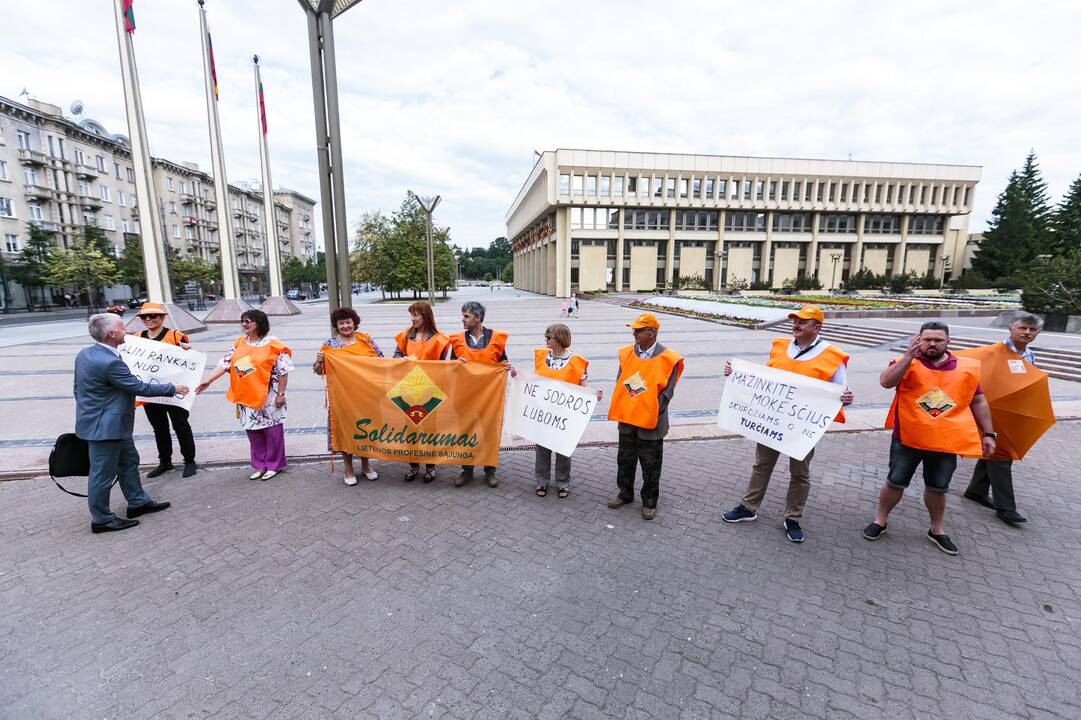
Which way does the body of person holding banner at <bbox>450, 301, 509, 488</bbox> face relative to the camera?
toward the camera

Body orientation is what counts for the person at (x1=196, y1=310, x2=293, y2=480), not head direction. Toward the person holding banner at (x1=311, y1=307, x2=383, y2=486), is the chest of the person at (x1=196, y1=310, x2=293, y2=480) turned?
no

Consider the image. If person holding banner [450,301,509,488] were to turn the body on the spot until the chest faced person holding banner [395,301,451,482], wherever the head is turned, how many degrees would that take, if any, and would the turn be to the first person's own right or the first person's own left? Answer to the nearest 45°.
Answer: approximately 90° to the first person's own right

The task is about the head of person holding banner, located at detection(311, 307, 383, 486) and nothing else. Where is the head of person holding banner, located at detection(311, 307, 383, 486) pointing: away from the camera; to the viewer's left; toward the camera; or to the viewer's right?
toward the camera

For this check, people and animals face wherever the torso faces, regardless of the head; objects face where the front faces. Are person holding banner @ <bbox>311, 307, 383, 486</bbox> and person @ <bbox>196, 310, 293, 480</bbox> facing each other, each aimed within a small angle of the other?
no

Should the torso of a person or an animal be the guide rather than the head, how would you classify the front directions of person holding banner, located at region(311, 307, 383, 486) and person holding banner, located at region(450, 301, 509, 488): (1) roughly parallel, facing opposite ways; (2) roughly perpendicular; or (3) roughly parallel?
roughly parallel

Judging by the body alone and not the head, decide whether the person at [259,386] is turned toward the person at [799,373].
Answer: no

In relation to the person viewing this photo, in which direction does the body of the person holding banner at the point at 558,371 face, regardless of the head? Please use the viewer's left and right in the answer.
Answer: facing the viewer

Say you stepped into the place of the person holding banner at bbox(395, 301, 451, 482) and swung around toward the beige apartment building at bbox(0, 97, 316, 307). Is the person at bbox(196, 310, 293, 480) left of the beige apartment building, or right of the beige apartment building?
left

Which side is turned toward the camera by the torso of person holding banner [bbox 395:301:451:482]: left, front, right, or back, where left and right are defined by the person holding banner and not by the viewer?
front

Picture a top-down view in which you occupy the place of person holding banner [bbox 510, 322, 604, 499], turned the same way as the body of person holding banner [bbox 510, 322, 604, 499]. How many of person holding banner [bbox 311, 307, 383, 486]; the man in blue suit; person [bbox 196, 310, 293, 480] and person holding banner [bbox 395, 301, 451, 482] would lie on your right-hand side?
4

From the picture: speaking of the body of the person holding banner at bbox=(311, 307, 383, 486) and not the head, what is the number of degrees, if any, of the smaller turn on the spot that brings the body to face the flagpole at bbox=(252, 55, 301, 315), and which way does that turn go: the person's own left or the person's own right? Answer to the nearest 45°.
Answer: approximately 180°

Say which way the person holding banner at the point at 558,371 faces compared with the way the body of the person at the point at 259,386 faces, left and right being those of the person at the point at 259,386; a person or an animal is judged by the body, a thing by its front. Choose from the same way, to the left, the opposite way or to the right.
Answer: the same way

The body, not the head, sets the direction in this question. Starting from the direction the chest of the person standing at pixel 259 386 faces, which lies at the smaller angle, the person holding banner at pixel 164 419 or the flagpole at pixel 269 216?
the person holding banner

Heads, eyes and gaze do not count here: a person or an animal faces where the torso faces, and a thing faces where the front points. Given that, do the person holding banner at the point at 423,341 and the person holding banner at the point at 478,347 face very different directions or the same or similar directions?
same or similar directions

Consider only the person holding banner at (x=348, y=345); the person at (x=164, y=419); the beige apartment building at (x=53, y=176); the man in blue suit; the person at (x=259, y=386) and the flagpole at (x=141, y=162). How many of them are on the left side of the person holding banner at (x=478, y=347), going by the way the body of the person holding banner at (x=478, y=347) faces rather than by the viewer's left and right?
0

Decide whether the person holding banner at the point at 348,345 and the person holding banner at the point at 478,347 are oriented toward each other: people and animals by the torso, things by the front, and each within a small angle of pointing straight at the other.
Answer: no

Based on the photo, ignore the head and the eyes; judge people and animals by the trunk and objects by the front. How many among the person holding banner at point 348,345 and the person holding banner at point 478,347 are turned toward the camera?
2

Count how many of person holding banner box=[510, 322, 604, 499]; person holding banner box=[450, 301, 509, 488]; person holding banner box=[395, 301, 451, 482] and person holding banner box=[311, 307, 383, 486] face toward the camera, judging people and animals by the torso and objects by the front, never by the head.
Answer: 4
